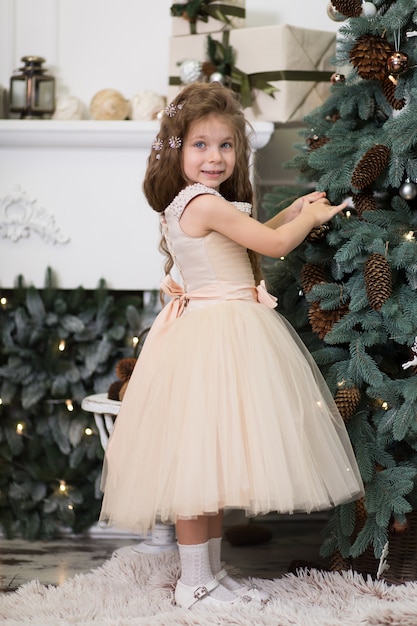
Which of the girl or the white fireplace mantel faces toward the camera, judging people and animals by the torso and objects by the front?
the white fireplace mantel

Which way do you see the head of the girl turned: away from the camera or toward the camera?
toward the camera

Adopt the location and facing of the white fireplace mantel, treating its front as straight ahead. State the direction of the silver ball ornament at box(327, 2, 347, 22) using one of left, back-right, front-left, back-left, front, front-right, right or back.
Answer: front-left

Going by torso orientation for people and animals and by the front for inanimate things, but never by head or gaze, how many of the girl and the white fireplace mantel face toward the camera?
1

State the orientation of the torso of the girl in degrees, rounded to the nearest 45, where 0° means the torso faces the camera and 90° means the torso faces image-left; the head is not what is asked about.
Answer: approximately 270°

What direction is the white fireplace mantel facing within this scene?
toward the camera

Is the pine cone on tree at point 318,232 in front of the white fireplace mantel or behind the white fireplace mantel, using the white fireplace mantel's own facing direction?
in front

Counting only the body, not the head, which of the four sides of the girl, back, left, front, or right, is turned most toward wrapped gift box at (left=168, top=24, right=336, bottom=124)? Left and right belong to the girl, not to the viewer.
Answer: left

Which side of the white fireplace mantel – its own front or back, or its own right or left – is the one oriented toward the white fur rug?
front

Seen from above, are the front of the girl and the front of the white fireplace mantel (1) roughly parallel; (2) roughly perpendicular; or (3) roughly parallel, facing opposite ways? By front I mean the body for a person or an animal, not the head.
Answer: roughly perpendicular
